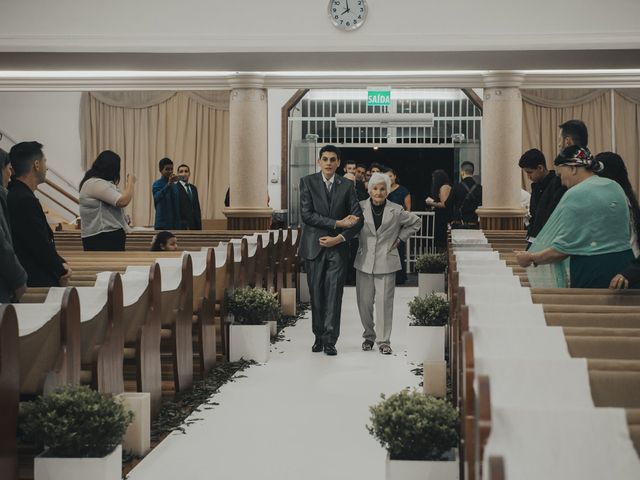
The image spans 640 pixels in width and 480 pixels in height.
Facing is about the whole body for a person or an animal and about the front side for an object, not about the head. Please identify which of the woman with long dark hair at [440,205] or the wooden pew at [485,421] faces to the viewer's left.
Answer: the woman with long dark hair

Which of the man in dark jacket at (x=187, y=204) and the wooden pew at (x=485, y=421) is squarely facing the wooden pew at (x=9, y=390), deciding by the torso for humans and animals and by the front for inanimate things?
the man in dark jacket

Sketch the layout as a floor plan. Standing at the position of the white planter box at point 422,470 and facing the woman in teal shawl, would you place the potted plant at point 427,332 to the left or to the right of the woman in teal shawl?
left

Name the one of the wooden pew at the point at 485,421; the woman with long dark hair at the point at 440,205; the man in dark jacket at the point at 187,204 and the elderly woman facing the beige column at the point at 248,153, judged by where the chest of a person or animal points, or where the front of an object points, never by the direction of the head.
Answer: the woman with long dark hair

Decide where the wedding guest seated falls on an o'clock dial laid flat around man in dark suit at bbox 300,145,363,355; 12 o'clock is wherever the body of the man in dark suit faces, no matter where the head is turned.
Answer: The wedding guest seated is roughly at 4 o'clock from the man in dark suit.

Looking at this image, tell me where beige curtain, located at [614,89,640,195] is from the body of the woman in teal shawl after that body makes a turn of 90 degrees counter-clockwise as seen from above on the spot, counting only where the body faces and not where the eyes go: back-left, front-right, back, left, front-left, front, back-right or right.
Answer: back
